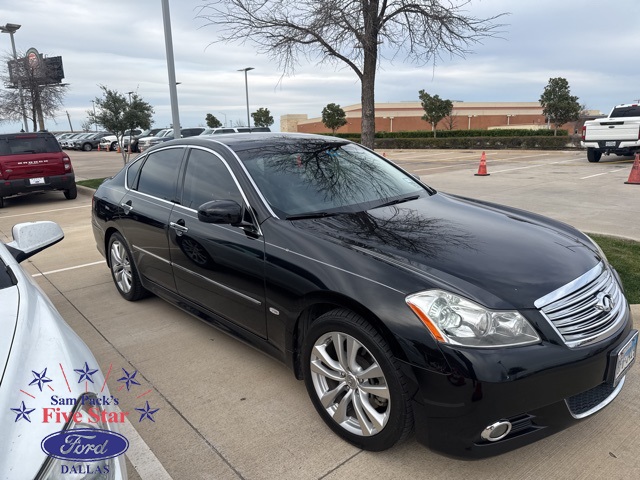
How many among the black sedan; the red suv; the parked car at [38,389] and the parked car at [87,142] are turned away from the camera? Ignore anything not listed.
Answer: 1

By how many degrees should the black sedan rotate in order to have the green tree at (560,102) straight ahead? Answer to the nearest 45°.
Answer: approximately 135° to its left

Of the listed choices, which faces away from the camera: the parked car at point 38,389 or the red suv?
the red suv

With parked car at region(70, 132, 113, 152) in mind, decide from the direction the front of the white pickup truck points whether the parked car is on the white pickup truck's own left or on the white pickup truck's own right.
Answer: on the white pickup truck's own left

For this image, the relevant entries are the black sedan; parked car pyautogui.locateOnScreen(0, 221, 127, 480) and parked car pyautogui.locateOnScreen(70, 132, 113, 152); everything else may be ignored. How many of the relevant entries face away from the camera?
0

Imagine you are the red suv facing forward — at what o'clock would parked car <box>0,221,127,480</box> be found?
The parked car is roughly at 6 o'clock from the red suv.

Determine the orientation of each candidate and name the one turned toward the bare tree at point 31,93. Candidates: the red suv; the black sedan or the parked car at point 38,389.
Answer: the red suv

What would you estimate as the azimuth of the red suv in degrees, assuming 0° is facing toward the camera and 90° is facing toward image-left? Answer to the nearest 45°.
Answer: approximately 180°

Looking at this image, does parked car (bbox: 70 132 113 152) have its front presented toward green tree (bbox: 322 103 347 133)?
no

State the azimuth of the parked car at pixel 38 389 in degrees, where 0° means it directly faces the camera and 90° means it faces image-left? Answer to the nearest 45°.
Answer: approximately 315°

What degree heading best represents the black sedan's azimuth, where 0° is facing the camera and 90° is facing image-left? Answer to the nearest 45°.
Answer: approximately 315°

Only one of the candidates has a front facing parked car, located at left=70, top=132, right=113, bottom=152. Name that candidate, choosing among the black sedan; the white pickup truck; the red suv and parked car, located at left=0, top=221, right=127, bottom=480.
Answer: the red suv

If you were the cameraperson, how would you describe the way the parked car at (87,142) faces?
facing the viewer and to the left of the viewer

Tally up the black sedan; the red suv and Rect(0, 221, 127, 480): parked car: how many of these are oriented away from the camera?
1

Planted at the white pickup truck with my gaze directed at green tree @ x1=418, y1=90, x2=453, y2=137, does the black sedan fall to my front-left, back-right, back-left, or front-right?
back-left

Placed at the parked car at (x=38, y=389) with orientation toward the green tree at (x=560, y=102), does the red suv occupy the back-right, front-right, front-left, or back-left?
front-left
